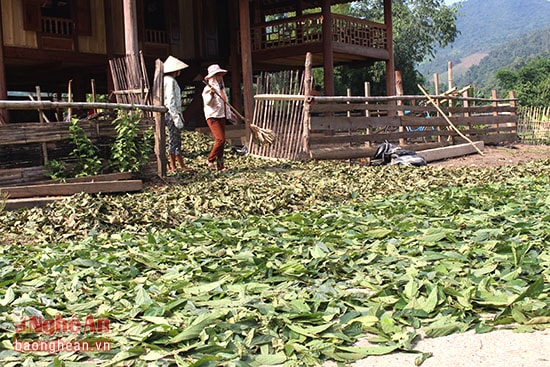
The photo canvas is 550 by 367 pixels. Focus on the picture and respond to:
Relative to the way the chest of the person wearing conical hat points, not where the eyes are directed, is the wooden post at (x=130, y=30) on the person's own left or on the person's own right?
on the person's own left

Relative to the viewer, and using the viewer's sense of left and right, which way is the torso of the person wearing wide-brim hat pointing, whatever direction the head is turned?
facing the viewer and to the right of the viewer

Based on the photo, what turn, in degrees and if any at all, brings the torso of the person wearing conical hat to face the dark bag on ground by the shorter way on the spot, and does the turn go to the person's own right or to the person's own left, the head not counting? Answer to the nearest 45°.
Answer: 0° — they already face it

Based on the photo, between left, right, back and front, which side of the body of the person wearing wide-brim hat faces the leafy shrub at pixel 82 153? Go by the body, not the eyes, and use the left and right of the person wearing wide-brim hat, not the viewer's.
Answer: right

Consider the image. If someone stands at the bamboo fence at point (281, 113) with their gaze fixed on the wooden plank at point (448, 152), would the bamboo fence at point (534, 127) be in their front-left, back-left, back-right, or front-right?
front-left

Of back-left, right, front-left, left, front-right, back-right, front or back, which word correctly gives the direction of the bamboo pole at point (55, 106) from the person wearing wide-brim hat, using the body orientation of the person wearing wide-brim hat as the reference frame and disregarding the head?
right

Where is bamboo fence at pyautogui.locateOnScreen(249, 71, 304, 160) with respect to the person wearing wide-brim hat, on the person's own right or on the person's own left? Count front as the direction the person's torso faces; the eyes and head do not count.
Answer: on the person's own left

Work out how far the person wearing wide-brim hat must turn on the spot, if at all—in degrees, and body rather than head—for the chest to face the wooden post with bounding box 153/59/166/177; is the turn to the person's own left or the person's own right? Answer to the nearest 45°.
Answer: approximately 90° to the person's own right

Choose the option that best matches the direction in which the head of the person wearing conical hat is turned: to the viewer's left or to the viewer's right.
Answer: to the viewer's right

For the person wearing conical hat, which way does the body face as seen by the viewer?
to the viewer's right
